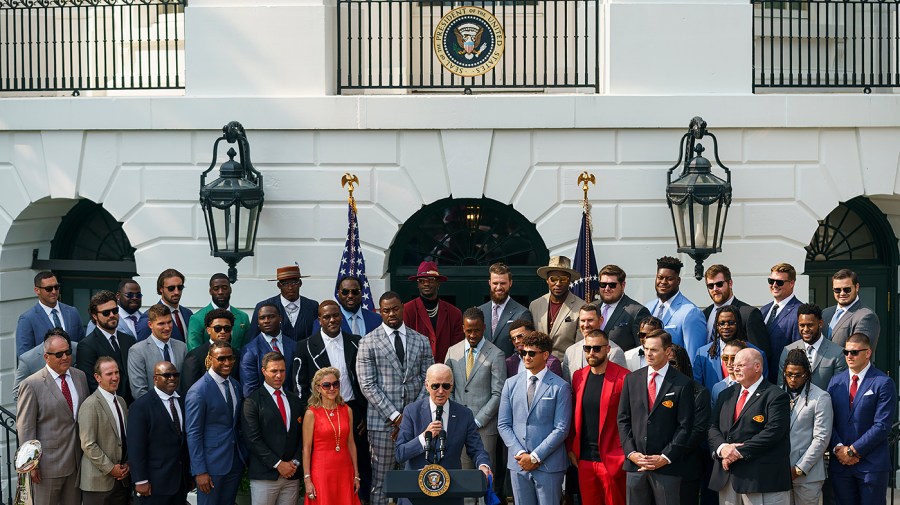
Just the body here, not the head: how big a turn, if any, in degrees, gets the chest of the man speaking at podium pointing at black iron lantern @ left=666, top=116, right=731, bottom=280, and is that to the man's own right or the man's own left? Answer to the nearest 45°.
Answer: approximately 135° to the man's own left

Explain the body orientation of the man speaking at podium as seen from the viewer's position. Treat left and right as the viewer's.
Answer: facing the viewer

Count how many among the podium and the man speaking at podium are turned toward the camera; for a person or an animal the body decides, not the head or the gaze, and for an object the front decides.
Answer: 2

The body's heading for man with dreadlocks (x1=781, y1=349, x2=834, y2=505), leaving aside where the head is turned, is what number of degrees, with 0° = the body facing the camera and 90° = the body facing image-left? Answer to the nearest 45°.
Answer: approximately 45°

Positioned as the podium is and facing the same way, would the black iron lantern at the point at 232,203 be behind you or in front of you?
behind

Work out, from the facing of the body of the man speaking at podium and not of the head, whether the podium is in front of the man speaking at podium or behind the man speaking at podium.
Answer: in front

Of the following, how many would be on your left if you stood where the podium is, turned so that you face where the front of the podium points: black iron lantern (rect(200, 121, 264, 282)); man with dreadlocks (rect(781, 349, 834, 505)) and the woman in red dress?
1

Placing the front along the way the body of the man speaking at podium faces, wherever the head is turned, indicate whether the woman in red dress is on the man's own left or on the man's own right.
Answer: on the man's own right

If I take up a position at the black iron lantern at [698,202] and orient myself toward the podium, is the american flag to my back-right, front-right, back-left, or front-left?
front-right

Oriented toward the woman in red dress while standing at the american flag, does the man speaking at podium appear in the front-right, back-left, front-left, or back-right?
front-left
